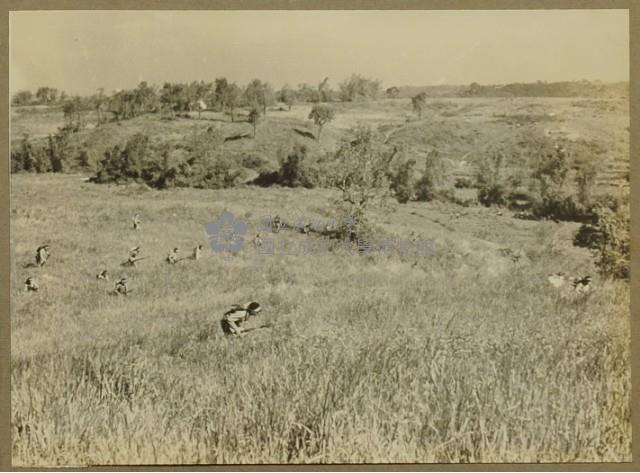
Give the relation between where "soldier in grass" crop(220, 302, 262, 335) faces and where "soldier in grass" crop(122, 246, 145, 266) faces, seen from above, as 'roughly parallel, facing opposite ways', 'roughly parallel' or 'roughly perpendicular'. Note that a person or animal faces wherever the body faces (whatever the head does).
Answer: roughly parallel

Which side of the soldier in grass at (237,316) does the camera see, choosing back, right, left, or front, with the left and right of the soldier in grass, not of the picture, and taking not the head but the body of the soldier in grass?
right

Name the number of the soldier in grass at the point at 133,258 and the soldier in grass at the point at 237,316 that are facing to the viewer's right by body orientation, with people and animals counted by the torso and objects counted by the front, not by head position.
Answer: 2

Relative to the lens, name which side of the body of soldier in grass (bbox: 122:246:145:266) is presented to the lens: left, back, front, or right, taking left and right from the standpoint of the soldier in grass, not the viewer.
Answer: right

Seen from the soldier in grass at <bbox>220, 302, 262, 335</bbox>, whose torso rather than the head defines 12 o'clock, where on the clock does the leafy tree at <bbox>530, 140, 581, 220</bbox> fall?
The leafy tree is roughly at 10 o'clock from the soldier in grass.

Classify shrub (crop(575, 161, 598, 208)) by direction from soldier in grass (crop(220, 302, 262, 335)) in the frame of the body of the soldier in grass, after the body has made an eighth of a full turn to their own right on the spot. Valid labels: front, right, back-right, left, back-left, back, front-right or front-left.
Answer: front-left

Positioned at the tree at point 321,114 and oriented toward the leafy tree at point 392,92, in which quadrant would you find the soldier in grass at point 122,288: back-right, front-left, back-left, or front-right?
back-right
